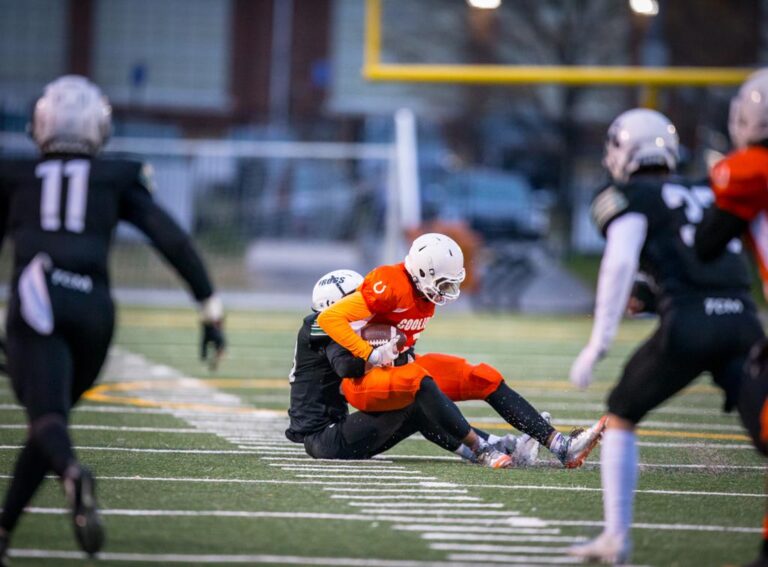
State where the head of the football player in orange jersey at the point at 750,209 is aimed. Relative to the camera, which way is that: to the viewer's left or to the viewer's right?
to the viewer's left

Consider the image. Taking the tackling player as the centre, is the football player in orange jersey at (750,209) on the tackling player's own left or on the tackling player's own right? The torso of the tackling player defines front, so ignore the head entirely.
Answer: on the tackling player's own right

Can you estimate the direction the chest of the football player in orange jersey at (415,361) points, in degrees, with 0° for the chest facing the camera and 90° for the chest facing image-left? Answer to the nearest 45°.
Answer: approximately 315°

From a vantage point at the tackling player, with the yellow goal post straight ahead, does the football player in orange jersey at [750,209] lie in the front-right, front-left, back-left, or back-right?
back-right

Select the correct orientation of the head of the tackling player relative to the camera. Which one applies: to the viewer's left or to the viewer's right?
to the viewer's right

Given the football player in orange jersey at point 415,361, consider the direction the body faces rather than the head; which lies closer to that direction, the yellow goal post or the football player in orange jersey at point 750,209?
the football player in orange jersey

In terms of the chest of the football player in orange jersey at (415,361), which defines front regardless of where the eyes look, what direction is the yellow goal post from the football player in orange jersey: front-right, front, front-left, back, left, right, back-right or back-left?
back-left

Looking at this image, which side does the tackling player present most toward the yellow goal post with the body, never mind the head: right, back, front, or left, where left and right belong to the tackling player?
left

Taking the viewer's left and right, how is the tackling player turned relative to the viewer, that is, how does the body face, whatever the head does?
facing to the right of the viewer

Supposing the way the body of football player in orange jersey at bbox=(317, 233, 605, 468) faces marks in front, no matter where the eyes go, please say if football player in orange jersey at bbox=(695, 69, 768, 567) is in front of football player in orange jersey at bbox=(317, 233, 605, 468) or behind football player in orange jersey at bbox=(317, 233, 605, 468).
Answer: in front
